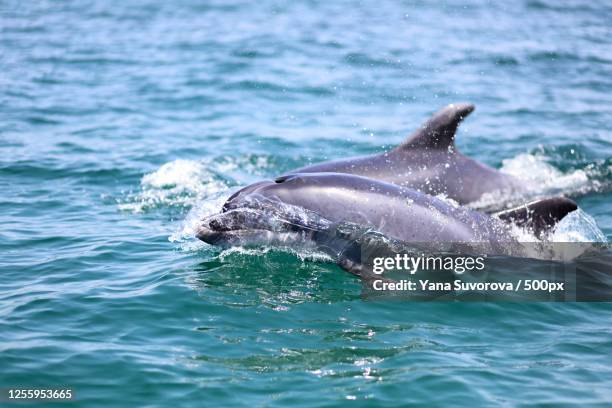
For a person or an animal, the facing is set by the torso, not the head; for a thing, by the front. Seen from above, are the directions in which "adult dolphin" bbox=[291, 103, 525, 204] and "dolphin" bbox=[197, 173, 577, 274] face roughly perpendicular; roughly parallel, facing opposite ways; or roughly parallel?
roughly parallel

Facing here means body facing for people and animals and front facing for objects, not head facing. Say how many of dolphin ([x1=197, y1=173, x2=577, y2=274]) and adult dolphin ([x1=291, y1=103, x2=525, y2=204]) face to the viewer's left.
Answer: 2

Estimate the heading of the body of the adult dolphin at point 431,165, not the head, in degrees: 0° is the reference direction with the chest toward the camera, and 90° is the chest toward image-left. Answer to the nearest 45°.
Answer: approximately 90°

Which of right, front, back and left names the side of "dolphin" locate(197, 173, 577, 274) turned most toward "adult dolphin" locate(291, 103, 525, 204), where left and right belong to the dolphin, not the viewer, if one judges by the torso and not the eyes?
right

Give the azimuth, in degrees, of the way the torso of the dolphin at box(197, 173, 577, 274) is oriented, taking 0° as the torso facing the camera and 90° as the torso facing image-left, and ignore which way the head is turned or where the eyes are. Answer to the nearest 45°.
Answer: approximately 90°

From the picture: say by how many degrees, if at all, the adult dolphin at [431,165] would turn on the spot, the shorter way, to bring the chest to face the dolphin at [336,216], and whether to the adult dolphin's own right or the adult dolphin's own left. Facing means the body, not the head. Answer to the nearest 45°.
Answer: approximately 90° to the adult dolphin's own left
